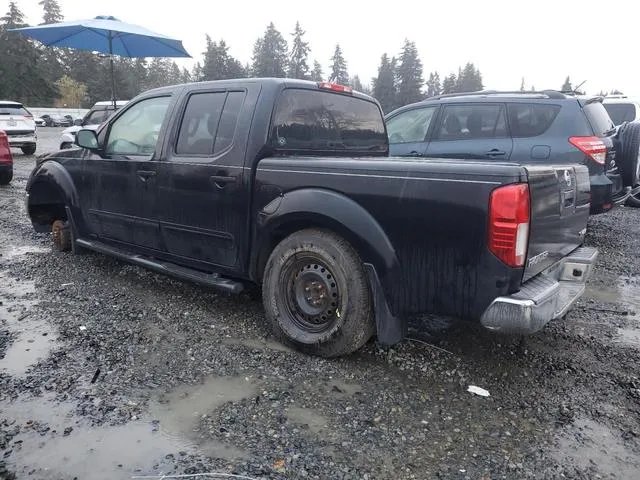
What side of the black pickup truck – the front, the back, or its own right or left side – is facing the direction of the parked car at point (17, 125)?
front

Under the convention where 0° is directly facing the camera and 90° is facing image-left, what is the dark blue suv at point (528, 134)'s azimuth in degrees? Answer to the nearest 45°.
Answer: approximately 135°

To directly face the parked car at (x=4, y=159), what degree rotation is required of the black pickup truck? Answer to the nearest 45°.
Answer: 0° — it already faces it

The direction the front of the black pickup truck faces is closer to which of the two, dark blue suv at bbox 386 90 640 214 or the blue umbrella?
the blue umbrella

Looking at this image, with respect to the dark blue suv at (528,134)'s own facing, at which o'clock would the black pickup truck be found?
The black pickup truck is roughly at 8 o'clock from the dark blue suv.

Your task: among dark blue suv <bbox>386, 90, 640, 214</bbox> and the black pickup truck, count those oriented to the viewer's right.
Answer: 0

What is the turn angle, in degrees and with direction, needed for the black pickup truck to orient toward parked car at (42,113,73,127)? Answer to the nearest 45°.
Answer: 0° — it already faces it

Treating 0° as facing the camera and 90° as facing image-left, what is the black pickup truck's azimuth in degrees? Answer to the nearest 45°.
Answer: approximately 135°

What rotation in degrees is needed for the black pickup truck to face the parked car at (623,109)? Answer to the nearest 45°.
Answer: approximately 90° to its right

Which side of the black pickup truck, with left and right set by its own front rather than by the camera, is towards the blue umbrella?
front

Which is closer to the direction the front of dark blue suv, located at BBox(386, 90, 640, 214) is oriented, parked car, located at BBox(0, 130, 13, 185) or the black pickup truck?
the parked car
